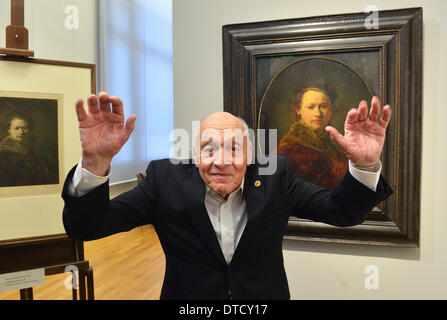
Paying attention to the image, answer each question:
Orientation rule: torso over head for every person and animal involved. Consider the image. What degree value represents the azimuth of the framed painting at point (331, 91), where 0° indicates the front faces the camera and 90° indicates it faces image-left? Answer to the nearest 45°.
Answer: approximately 45°

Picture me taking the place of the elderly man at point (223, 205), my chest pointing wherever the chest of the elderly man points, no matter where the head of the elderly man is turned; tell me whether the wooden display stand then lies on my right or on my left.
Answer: on my right

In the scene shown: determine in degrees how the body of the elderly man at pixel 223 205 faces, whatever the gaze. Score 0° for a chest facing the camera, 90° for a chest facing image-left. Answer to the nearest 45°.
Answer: approximately 0°
